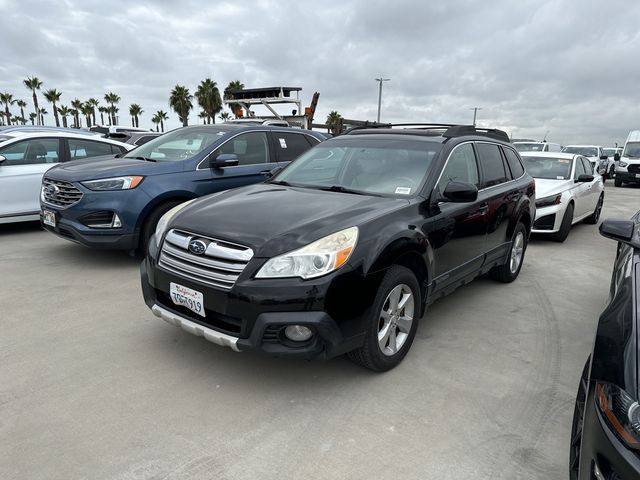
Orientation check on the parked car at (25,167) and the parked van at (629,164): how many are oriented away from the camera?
0

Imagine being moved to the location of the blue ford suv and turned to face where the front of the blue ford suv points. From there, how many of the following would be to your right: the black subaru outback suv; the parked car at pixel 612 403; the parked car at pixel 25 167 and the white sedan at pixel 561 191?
1

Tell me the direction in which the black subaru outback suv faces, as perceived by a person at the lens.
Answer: facing the viewer and to the left of the viewer

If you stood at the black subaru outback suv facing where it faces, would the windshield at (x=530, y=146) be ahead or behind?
behind

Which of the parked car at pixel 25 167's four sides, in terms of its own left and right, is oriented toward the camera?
left

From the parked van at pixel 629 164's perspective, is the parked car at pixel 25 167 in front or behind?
in front

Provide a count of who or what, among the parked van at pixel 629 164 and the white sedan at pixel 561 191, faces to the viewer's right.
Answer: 0

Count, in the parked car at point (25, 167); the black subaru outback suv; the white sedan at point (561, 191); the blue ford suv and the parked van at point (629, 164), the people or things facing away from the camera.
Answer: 0

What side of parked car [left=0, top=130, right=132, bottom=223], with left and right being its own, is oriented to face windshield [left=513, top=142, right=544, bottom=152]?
back

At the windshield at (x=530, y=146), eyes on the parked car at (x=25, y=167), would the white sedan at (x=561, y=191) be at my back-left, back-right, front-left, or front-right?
front-left

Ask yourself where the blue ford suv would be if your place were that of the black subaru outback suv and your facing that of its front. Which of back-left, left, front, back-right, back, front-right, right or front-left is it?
right

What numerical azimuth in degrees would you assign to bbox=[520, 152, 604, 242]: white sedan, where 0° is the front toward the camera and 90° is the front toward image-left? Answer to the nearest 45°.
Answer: approximately 45°

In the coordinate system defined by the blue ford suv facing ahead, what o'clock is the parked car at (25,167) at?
The parked car is roughly at 3 o'clock from the blue ford suv.

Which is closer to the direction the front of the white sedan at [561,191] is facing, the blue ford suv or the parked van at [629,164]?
the blue ford suv
